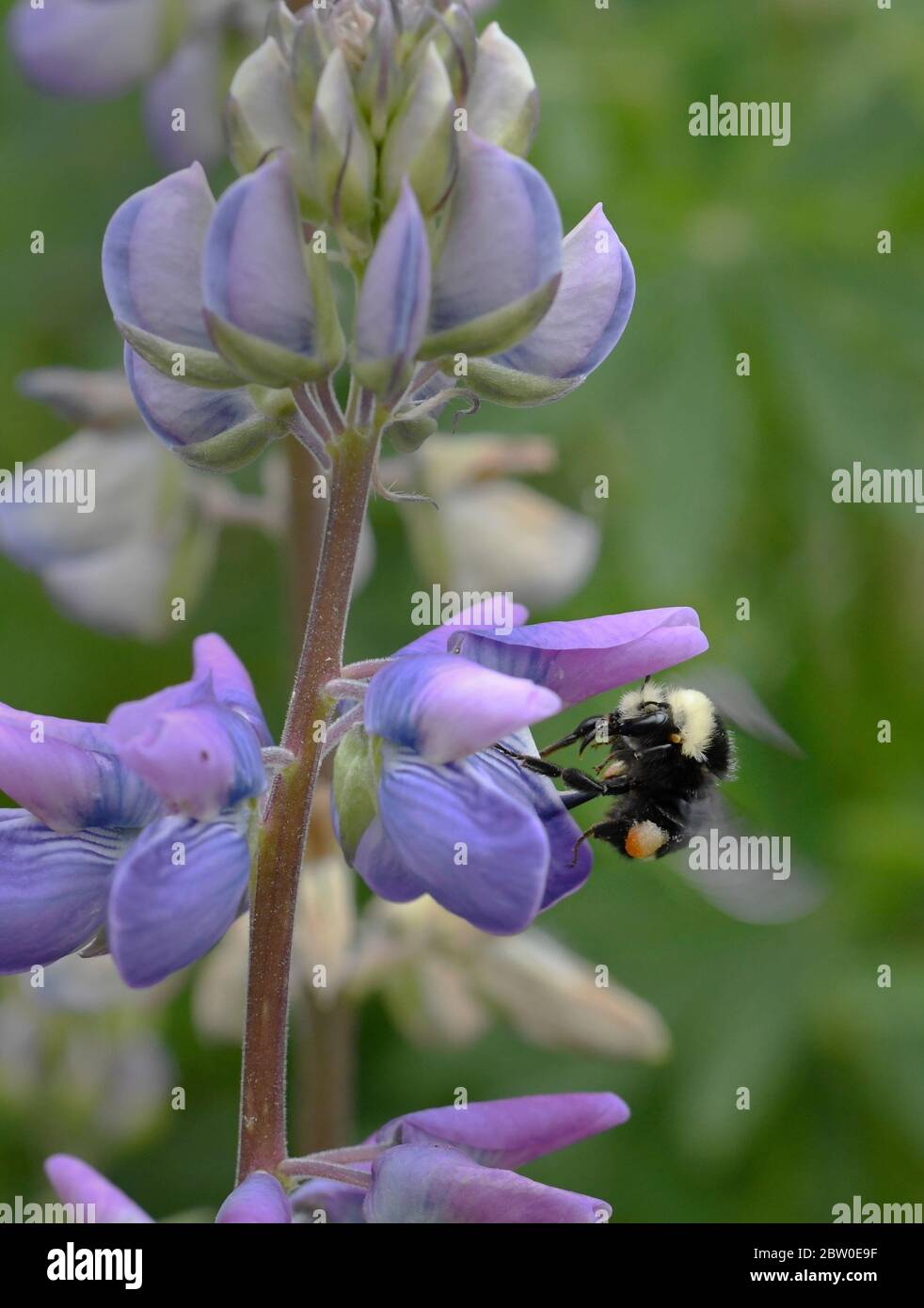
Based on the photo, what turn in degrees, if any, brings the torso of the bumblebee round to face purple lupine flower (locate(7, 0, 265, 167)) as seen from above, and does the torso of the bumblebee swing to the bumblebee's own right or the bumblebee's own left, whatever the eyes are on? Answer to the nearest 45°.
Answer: approximately 45° to the bumblebee's own right

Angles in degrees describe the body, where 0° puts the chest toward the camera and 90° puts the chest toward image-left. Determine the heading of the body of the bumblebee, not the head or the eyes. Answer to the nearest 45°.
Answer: approximately 90°
